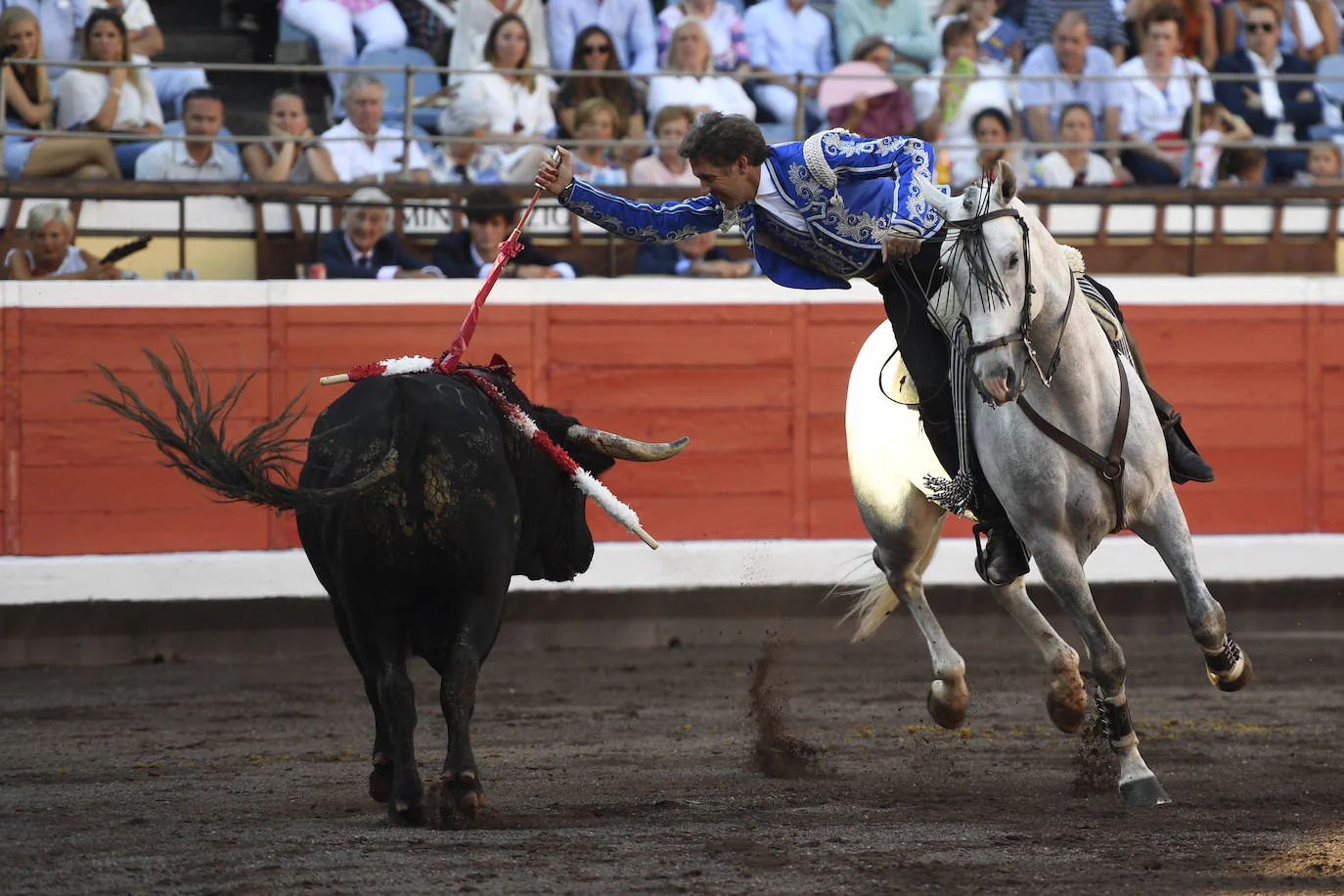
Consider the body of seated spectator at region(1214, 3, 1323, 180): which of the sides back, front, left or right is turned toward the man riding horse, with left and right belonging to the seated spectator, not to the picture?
front

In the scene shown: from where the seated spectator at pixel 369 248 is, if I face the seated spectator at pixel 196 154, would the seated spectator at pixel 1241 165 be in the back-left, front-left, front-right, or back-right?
back-right

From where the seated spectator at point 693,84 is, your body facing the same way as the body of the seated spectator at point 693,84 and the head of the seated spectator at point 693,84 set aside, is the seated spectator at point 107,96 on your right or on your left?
on your right

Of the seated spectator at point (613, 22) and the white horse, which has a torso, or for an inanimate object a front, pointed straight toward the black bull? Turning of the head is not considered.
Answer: the seated spectator

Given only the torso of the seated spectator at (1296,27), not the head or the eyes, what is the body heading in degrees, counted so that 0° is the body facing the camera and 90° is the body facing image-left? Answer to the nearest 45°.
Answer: approximately 0°
